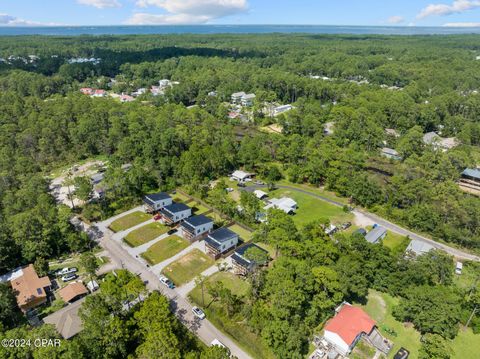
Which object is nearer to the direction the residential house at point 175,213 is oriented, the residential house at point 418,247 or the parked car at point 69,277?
the parked car

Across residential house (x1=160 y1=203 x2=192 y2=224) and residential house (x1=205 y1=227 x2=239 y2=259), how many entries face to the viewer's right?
0

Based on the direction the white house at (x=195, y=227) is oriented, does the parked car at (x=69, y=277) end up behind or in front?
in front

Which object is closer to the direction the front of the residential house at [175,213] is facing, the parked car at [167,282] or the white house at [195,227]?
the parked car

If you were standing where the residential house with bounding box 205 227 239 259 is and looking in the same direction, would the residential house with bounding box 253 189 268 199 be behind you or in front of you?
behind

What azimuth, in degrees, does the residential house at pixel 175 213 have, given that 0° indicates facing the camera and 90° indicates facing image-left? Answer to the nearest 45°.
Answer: approximately 45°

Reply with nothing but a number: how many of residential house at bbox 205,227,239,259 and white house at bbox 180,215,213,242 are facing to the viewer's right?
0

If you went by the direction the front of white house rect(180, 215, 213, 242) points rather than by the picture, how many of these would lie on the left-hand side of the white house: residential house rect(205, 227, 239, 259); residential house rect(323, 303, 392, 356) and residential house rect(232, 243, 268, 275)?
3

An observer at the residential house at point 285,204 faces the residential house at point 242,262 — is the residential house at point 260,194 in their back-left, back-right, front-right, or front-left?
back-right

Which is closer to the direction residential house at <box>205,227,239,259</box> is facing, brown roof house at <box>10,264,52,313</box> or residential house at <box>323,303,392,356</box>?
the brown roof house

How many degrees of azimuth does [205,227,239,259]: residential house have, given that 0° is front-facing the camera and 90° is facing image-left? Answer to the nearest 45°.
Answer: approximately 45°

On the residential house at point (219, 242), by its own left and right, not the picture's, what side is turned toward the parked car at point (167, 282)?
front

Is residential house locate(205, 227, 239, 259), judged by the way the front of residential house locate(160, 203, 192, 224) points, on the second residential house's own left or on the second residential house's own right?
on the second residential house's own left

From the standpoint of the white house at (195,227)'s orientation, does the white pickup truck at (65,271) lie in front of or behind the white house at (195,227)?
in front

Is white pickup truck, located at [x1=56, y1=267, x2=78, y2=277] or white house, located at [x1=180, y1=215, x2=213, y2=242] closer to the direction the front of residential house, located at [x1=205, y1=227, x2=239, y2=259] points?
the white pickup truck
